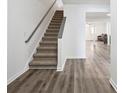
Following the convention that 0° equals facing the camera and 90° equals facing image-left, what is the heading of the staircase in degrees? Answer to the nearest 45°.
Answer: approximately 0°
